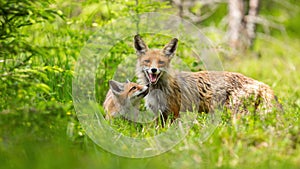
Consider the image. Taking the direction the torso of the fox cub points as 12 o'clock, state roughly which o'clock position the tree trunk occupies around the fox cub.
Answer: The tree trunk is roughly at 10 o'clock from the fox cub.

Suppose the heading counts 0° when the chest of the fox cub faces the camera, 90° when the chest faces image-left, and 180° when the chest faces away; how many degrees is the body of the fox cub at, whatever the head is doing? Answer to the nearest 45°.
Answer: approximately 270°

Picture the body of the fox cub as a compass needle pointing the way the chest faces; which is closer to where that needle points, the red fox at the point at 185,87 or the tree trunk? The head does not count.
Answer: the red fox

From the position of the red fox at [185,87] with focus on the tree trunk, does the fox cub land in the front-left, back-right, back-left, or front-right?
back-left

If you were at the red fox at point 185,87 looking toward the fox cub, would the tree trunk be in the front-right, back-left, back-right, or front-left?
back-right
